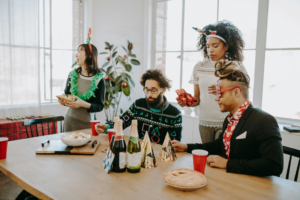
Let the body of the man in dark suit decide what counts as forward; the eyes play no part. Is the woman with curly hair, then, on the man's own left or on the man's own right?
on the man's own right

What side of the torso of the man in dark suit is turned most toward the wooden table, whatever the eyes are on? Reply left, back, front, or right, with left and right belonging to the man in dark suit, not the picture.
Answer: front

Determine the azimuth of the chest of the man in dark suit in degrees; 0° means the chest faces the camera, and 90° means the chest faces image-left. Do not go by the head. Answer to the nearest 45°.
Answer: approximately 45°

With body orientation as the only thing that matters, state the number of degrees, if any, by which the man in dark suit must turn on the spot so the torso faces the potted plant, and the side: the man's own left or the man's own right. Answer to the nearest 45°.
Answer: approximately 90° to the man's own right

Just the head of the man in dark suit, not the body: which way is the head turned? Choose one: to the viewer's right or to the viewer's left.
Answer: to the viewer's left

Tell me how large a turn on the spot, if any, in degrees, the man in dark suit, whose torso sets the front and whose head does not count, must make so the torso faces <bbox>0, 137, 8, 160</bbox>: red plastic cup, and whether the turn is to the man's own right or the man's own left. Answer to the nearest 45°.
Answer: approximately 45° to the man's own right

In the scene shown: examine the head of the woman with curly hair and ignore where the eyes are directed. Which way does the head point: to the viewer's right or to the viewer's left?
to the viewer's left
